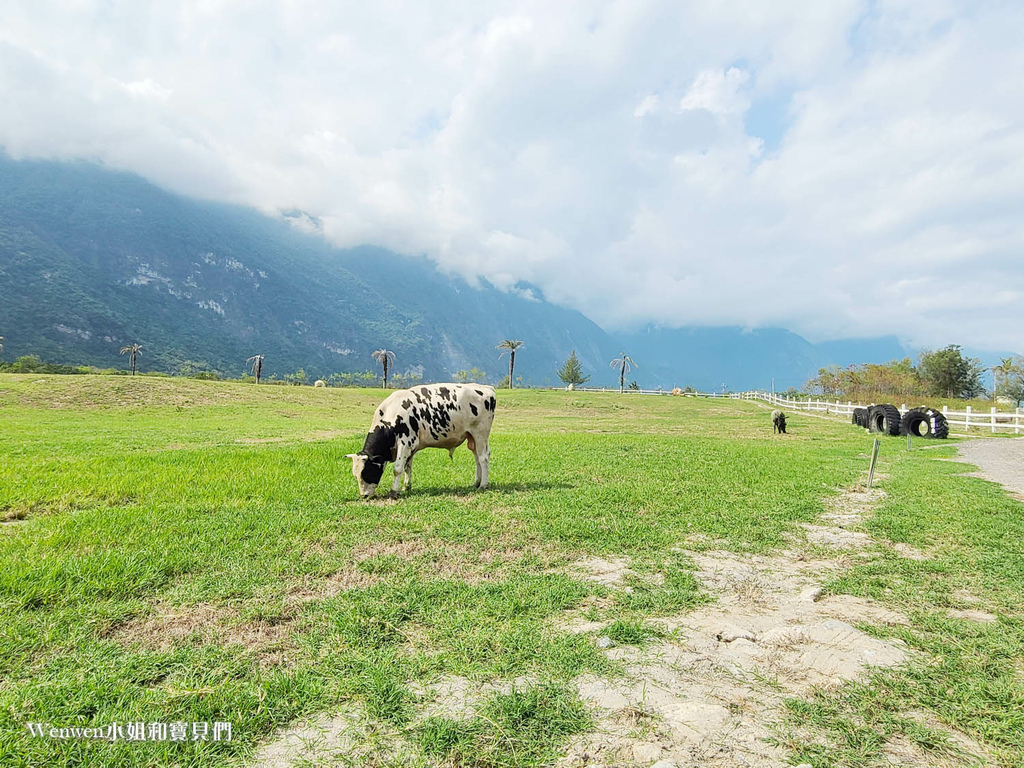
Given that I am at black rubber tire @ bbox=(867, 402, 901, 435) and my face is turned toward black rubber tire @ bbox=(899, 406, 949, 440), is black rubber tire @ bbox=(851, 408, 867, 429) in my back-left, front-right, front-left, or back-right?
back-left

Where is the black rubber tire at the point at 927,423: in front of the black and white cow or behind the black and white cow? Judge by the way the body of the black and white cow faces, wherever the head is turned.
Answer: behind

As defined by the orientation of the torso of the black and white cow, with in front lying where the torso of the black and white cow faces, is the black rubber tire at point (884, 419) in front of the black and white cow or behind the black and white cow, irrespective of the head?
behind

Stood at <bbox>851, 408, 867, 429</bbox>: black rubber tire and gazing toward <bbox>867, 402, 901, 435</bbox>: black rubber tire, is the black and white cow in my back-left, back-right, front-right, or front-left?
front-right

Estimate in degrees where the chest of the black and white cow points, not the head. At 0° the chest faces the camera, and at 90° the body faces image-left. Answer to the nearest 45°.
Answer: approximately 90°

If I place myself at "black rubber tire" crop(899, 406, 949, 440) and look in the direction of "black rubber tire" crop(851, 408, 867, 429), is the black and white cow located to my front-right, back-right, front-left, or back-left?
back-left

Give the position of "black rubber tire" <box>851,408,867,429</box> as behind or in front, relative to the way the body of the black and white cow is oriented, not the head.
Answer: behind
